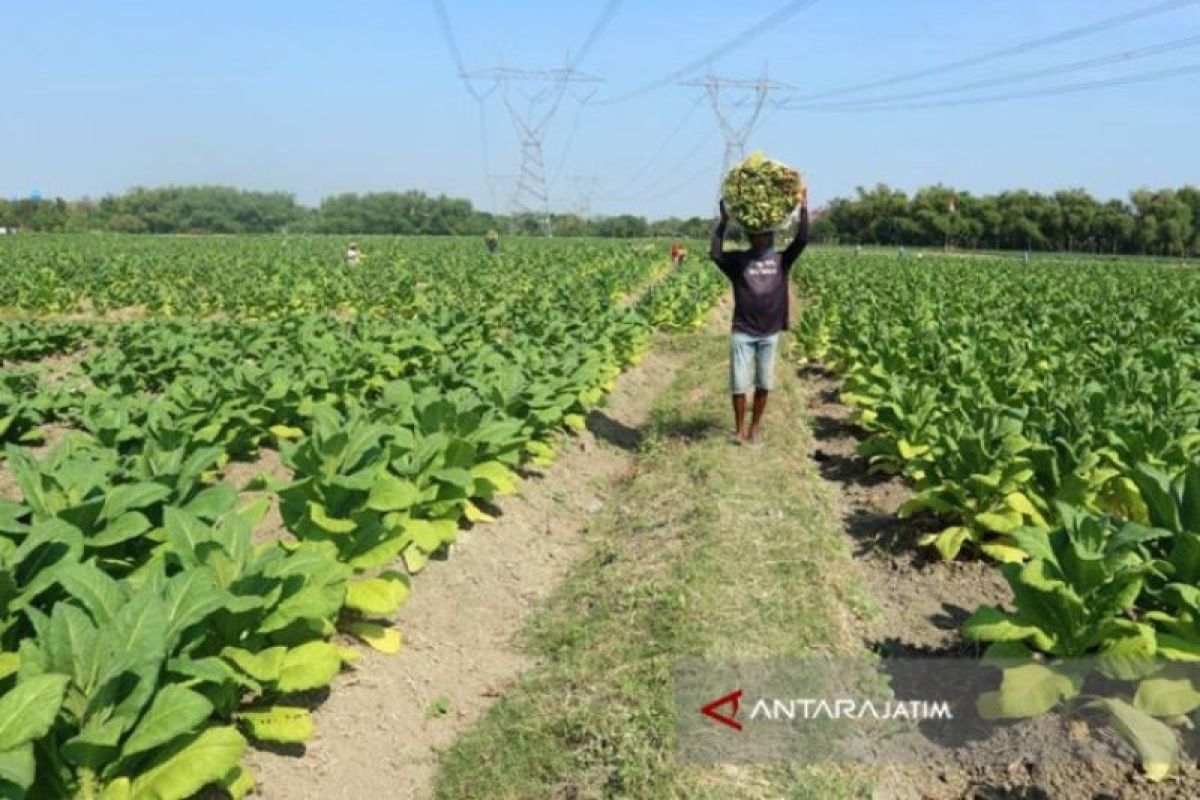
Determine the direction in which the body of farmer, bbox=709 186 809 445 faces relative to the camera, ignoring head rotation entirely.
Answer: toward the camera
